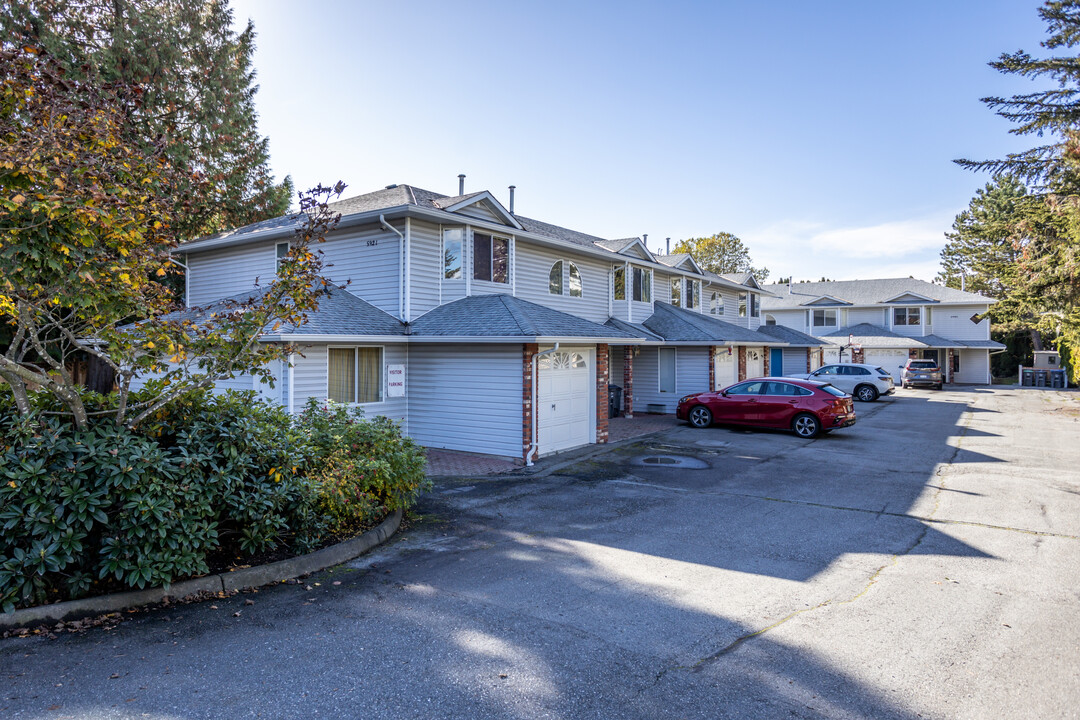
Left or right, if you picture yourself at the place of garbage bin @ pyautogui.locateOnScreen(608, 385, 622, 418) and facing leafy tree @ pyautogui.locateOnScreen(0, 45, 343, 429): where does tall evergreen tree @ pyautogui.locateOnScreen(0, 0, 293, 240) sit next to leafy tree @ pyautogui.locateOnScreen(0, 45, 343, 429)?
right

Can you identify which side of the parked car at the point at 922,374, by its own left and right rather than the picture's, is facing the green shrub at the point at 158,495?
back

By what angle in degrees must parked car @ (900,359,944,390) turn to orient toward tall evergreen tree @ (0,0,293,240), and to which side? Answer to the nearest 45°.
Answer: approximately 135° to its left

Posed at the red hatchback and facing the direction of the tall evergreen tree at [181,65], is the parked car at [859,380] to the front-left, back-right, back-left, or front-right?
back-right

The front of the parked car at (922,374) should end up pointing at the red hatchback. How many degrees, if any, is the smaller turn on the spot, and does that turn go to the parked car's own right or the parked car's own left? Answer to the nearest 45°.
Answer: approximately 180°

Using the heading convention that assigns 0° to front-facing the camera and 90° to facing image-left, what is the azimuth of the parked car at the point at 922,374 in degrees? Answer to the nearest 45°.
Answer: approximately 180°

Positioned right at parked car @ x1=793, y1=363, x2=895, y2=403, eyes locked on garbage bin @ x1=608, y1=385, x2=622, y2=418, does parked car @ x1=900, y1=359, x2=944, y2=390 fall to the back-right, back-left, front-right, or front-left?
back-right

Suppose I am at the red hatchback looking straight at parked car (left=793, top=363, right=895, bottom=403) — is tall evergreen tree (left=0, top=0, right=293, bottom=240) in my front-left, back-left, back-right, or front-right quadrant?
back-left
